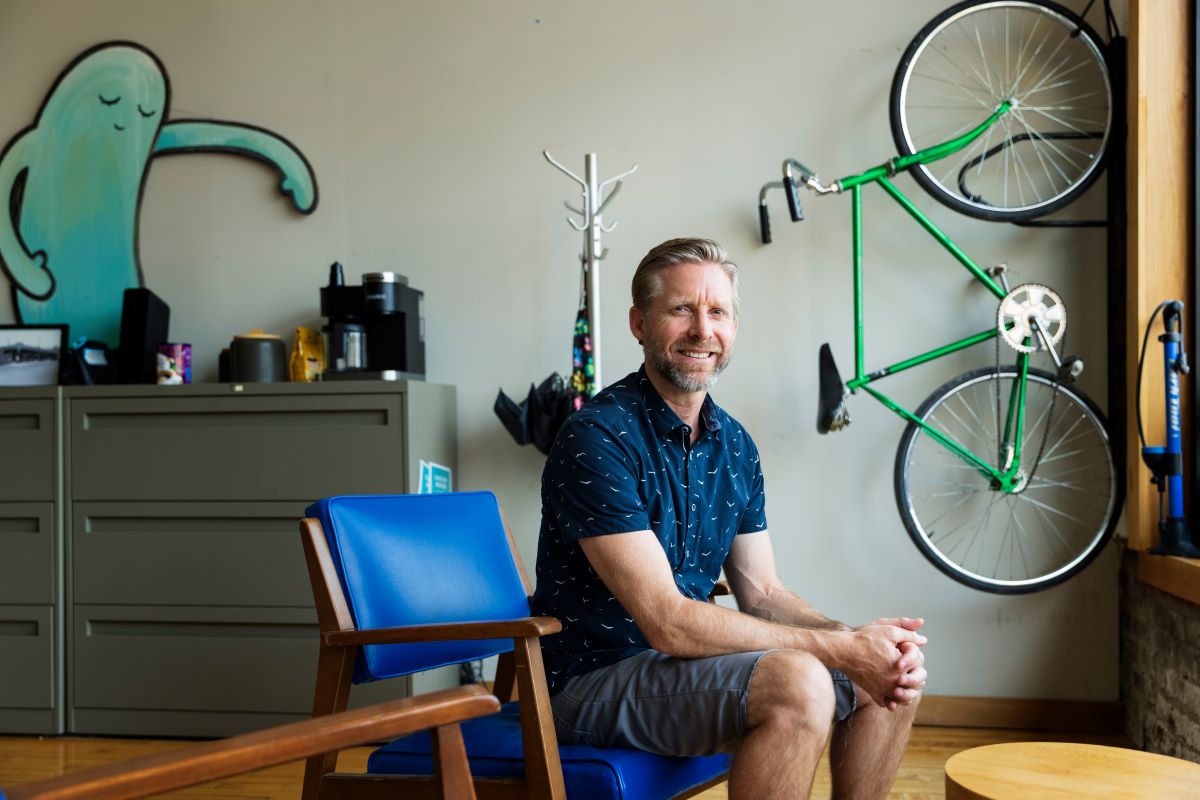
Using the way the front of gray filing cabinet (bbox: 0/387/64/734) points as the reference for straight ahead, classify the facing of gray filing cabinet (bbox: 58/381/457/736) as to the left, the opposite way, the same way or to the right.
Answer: the same way

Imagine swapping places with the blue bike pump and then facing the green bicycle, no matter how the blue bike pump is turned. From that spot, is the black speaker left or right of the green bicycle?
left

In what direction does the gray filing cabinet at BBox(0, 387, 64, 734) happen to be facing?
toward the camera

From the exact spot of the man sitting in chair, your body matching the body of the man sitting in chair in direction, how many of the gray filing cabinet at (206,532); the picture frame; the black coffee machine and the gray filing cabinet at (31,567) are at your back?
4

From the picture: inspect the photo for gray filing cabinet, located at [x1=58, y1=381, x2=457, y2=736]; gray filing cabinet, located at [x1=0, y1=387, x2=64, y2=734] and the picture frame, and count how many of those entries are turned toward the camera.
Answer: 3

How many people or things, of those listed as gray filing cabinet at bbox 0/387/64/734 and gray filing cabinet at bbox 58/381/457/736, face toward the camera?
2

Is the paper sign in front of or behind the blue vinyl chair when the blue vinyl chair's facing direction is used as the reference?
behind

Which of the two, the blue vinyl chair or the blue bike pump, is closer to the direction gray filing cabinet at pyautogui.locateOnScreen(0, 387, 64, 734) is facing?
the blue vinyl chair

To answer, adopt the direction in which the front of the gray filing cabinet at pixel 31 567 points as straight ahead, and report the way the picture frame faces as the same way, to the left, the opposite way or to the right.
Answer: the same way

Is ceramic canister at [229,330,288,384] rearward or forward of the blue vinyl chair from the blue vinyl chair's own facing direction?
rearward

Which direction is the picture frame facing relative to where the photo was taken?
toward the camera

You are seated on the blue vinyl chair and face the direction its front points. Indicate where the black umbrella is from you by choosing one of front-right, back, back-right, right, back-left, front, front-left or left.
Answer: back-left

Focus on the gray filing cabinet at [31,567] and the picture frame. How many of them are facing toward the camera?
2

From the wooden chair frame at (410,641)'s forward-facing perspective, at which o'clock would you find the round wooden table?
The round wooden table is roughly at 11 o'clock from the wooden chair frame.

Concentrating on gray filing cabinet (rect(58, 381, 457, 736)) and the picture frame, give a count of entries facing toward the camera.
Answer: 2
